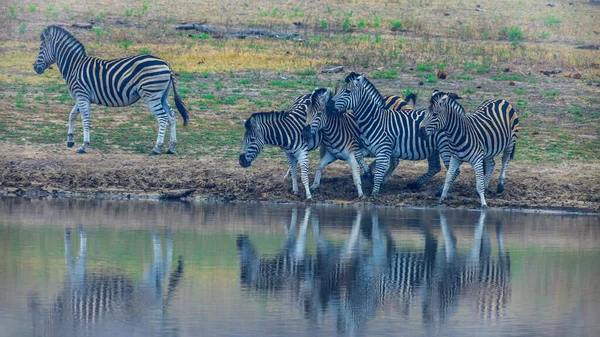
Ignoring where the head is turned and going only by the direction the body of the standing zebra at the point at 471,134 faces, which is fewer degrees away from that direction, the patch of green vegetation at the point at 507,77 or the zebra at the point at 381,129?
the zebra

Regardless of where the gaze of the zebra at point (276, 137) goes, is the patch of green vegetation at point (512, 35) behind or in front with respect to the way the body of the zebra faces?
behind

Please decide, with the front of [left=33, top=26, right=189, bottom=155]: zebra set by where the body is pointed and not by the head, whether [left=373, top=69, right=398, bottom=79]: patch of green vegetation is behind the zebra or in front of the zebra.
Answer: behind

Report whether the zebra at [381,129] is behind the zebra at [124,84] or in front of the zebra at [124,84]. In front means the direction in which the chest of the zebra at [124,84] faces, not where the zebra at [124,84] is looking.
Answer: behind

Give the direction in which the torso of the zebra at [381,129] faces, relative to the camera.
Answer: to the viewer's left

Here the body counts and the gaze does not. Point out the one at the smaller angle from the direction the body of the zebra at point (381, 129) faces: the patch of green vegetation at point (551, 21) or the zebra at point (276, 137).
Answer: the zebra

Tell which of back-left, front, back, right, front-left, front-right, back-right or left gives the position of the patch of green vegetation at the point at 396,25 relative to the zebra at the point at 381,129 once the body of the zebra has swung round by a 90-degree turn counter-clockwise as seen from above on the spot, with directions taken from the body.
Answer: back

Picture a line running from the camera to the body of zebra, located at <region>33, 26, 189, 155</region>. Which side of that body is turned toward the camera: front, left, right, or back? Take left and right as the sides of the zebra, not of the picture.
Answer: left

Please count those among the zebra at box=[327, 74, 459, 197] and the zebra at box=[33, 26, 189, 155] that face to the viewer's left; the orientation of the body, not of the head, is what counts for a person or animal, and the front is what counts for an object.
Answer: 2

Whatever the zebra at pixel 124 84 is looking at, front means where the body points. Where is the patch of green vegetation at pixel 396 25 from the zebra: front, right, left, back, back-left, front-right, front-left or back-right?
back-right

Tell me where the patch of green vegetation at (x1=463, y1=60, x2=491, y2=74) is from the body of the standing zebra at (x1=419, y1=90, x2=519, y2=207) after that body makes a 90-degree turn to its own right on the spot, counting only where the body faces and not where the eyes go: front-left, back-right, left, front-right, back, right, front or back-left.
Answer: front-right

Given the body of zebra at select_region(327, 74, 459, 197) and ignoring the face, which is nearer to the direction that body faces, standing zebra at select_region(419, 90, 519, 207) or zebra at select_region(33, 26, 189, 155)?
the zebra
